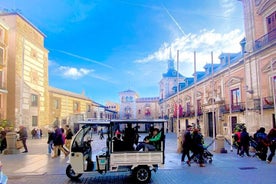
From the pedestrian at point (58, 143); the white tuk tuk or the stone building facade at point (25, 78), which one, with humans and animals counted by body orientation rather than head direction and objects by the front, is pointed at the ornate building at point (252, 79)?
the stone building facade

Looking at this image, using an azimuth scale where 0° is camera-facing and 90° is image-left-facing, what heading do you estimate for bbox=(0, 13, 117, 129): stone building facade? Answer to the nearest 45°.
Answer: approximately 315°

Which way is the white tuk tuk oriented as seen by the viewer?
to the viewer's left

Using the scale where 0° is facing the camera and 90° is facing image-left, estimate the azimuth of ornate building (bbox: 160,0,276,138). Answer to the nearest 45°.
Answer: approximately 45°
